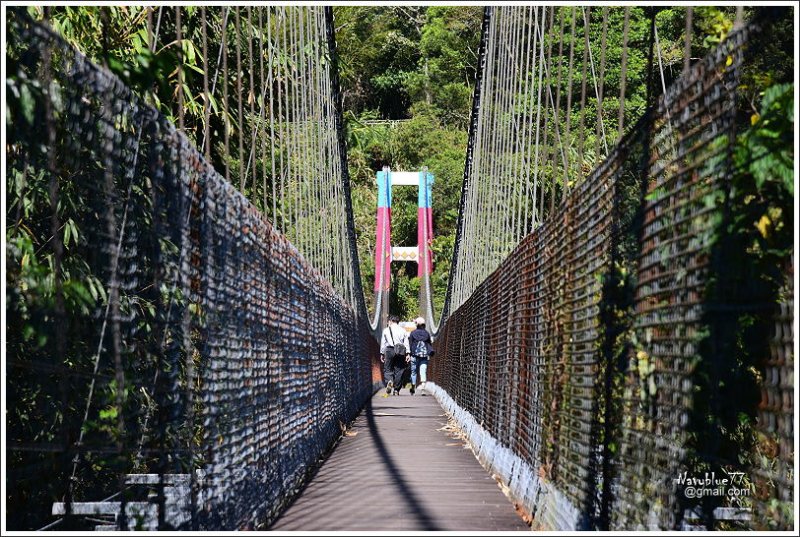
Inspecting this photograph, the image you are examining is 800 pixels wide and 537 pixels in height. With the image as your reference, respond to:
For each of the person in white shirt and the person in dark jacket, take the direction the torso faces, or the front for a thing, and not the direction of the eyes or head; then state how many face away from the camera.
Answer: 2

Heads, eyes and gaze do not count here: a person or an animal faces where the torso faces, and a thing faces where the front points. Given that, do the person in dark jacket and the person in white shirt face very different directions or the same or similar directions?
same or similar directions

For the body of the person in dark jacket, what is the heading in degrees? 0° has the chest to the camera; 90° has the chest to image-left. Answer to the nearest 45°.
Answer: approximately 180°

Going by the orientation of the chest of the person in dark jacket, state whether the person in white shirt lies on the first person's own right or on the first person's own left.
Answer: on the first person's own left

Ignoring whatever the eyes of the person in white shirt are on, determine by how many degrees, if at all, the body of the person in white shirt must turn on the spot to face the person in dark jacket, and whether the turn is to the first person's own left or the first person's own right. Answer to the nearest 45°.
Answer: approximately 45° to the first person's own right

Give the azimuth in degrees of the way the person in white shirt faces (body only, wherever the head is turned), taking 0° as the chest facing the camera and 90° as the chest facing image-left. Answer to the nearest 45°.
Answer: approximately 180°
